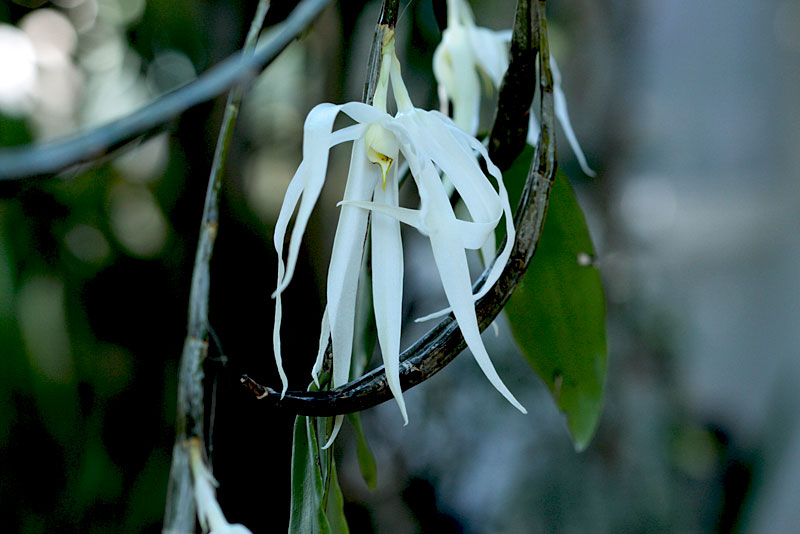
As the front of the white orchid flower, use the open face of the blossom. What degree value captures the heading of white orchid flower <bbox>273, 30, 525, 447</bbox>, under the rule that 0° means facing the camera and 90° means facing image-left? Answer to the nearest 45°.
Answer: approximately 0°
